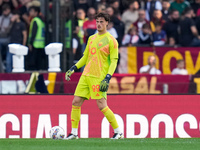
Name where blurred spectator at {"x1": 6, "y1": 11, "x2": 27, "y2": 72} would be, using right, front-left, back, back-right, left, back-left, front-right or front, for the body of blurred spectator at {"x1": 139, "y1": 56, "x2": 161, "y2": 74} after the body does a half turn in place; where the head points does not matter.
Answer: left

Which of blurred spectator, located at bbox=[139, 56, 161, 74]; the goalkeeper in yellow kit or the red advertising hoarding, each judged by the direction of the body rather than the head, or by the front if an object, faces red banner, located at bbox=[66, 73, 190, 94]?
the blurred spectator

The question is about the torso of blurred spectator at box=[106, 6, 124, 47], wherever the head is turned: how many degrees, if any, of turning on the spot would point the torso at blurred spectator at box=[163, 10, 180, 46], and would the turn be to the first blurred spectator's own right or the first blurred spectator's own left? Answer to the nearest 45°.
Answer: approximately 135° to the first blurred spectator's own left

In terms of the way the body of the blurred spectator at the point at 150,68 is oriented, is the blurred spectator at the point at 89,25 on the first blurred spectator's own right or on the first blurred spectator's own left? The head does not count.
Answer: on the first blurred spectator's own right

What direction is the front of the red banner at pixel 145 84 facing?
toward the camera

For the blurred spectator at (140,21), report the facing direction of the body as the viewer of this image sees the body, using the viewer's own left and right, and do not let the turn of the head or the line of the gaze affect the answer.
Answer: facing the viewer

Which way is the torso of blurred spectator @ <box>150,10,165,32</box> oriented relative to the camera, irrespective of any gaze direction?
toward the camera

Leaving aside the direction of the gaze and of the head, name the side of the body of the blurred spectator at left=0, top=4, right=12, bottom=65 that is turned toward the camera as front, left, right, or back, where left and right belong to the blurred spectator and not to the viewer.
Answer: front

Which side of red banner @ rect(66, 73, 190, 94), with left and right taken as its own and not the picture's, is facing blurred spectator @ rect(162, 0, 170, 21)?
back
